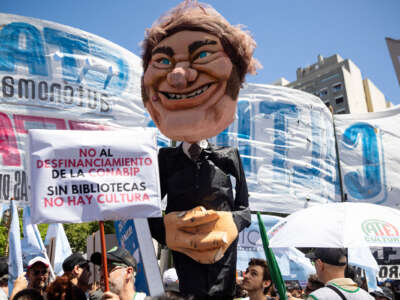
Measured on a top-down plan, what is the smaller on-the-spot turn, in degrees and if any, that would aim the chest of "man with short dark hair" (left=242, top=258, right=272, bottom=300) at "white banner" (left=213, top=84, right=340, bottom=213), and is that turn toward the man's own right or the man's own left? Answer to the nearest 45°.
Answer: approximately 135° to the man's own right
